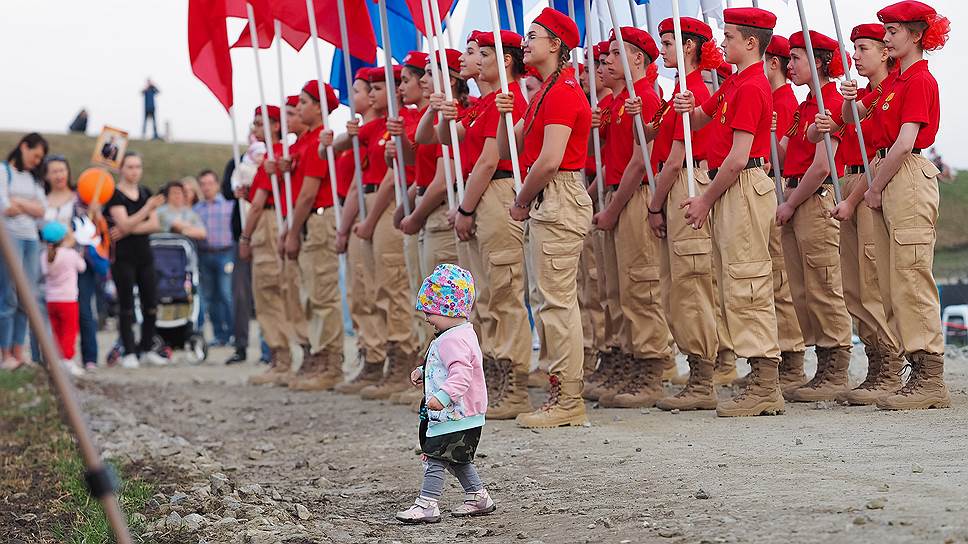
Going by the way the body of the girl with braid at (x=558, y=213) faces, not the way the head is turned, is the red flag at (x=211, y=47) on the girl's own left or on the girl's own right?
on the girl's own right

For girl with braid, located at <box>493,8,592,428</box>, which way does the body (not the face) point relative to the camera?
to the viewer's left

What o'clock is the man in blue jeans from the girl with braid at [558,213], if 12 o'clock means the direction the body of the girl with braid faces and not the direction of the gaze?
The man in blue jeans is roughly at 2 o'clock from the girl with braid.

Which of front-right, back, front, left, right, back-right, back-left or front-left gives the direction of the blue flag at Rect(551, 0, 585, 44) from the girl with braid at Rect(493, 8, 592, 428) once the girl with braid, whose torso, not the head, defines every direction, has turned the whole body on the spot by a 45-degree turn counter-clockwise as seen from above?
back-right

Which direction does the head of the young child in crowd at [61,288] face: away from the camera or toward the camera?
away from the camera

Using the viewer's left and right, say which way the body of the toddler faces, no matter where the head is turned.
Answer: facing to the left of the viewer

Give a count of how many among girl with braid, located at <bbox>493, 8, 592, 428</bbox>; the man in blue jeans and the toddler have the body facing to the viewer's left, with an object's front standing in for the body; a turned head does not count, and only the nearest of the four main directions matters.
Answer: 2
